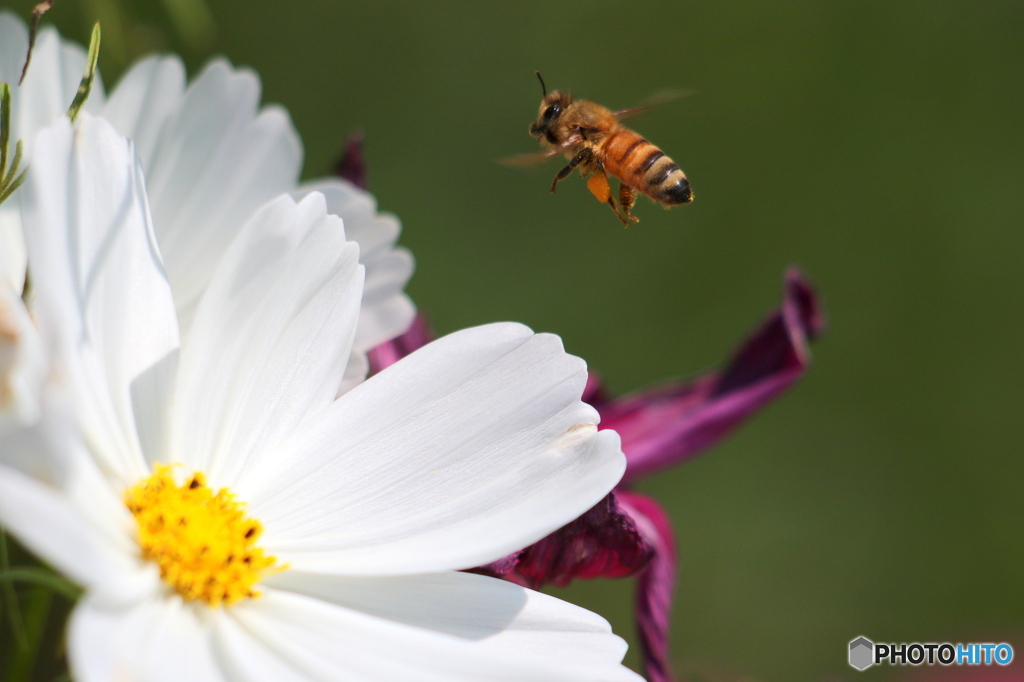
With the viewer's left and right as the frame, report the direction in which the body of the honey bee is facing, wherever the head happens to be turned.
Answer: facing to the left of the viewer
